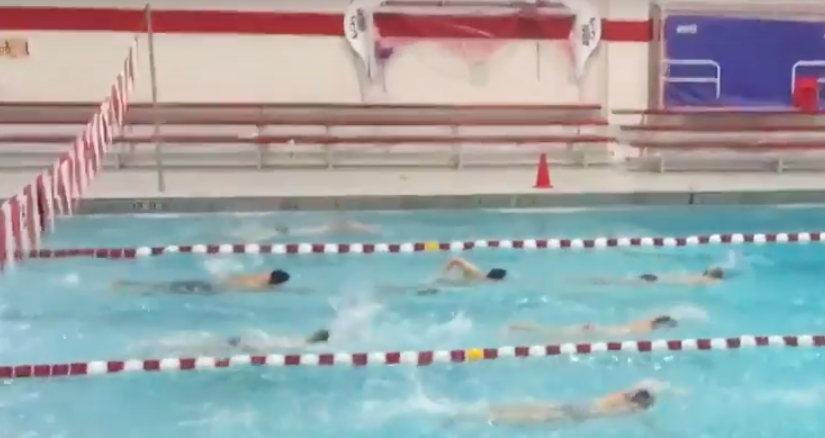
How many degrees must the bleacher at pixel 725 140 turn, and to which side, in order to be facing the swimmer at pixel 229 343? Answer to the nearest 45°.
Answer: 0° — it already faces them

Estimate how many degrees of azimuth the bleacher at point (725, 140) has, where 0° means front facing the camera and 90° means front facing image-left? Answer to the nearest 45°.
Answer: approximately 0°

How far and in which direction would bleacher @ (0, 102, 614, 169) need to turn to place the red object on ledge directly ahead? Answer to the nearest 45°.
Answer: approximately 90° to its left

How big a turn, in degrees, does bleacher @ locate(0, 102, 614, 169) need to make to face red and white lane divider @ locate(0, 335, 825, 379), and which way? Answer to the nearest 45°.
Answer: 0° — it already faces it

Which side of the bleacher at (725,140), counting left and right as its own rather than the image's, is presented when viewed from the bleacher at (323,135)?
right

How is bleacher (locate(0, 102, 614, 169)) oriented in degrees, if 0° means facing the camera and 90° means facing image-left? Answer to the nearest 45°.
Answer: approximately 0°

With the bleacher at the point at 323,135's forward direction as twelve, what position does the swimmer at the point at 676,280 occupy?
The swimmer is roughly at 11 o'clock from the bleacher.

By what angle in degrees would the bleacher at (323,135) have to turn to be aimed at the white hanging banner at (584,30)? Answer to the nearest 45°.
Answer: approximately 90° to its left

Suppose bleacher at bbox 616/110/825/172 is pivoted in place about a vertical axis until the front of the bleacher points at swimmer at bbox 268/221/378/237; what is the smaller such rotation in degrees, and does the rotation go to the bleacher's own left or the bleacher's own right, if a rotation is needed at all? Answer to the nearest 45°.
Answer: approximately 45° to the bleacher's own right

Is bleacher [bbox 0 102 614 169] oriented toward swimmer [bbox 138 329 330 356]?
yes

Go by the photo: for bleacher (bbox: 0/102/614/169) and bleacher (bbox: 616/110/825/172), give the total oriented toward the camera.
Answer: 2
